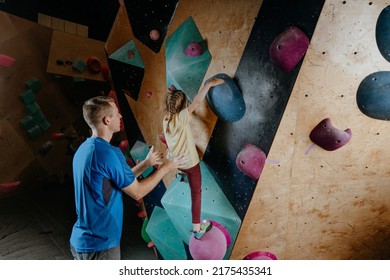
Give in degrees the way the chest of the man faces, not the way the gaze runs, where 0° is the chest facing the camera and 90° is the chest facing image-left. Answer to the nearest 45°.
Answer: approximately 225°

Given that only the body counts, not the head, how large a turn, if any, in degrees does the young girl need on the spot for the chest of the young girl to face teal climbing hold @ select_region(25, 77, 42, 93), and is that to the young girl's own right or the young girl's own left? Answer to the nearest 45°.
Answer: approximately 135° to the young girl's own left

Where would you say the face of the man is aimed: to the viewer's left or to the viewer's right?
to the viewer's right

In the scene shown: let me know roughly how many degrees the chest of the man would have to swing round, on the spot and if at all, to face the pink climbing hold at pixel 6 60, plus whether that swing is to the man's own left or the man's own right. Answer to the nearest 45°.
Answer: approximately 90° to the man's own left

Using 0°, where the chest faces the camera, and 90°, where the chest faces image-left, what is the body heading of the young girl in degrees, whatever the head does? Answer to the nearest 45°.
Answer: approximately 225°

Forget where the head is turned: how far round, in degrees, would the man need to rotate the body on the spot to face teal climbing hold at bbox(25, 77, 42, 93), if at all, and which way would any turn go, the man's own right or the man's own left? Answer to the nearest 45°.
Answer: approximately 90° to the man's own left
